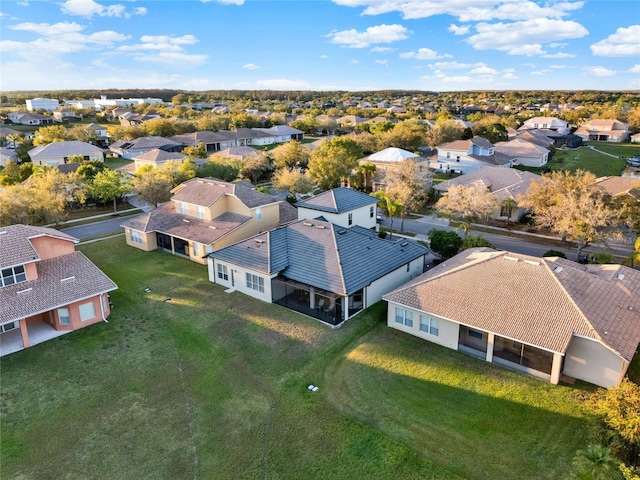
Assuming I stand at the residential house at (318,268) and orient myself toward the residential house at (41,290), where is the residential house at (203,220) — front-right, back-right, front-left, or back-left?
front-right

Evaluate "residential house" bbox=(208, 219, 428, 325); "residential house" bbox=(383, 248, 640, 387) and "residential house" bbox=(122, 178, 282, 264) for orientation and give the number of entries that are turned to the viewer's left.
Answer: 0

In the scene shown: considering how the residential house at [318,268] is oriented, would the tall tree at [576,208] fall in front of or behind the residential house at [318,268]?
in front

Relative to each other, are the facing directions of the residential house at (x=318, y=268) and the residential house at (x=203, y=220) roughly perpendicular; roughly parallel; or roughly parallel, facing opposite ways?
roughly parallel

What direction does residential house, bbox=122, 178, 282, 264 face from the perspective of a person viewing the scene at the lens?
facing away from the viewer and to the right of the viewer

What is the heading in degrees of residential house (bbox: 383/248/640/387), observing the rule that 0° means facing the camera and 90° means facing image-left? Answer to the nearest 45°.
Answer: approximately 225°

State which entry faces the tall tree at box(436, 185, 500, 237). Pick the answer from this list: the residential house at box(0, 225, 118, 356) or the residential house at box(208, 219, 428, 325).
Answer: the residential house at box(208, 219, 428, 325)

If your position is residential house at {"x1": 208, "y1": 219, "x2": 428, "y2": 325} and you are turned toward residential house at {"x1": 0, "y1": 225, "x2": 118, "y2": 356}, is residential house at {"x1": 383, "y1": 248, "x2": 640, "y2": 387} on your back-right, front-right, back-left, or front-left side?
back-left

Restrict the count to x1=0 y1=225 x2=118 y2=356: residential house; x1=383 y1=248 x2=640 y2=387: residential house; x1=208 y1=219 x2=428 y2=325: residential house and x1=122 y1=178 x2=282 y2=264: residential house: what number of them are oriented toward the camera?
0

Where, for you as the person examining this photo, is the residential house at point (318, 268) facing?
facing away from the viewer and to the right of the viewer

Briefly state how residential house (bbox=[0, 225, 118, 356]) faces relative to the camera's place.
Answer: facing away from the viewer and to the left of the viewer

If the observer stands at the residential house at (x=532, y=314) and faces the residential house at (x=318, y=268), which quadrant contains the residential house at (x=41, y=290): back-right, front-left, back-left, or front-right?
front-left

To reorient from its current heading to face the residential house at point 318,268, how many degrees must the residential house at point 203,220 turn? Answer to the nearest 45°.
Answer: approximately 90° to its right

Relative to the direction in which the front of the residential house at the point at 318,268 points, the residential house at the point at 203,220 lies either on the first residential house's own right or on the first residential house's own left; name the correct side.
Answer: on the first residential house's own left

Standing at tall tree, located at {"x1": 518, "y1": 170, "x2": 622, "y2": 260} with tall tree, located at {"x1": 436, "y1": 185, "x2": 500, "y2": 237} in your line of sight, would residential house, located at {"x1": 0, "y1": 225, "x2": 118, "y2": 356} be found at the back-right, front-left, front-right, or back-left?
front-left
